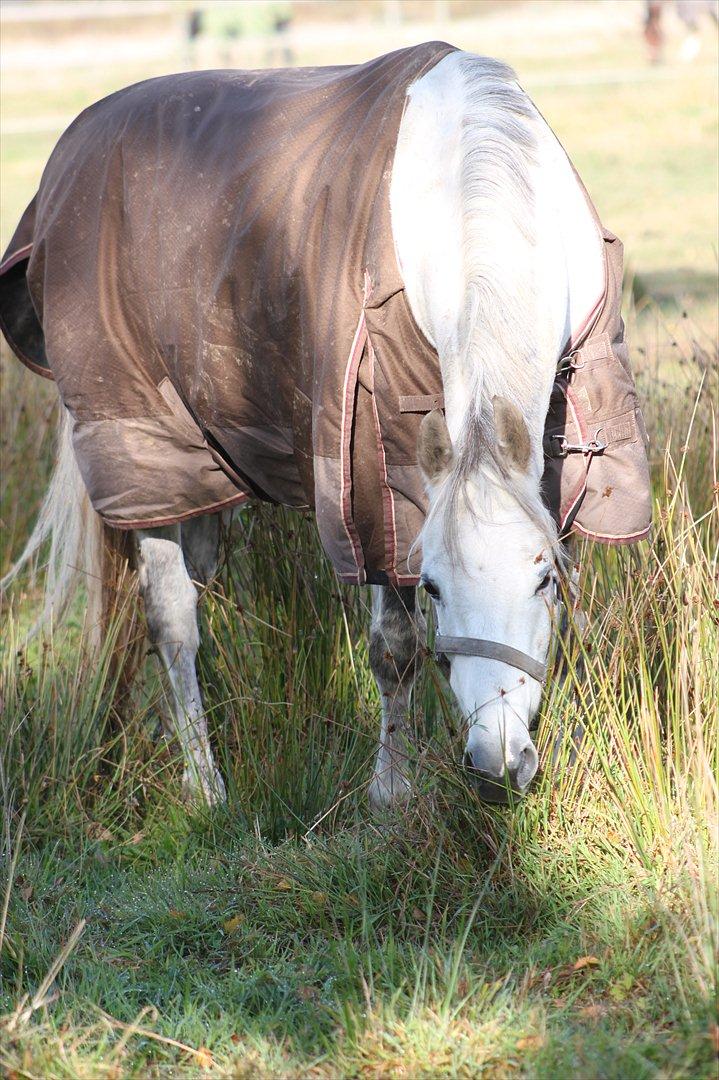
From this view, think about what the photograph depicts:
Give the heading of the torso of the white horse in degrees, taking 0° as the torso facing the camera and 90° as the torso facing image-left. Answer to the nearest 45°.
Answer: approximately 315°
